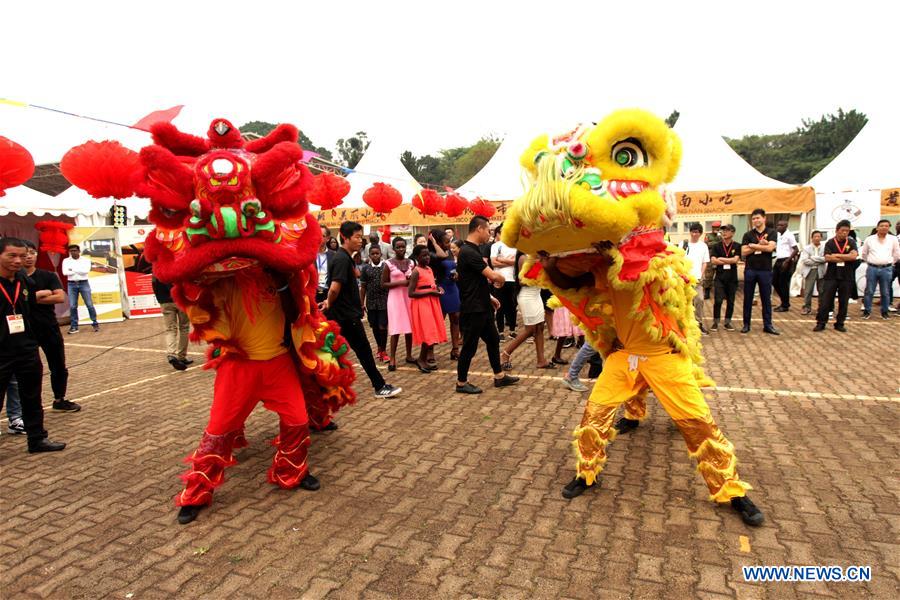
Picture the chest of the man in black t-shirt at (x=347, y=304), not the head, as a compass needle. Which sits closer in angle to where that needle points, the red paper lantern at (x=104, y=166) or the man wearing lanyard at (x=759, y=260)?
the man wearing lanyard

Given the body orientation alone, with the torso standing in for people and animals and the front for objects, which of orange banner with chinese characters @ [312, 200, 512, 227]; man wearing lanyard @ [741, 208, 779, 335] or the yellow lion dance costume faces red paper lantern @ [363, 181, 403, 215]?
the orange banner with chinese characters

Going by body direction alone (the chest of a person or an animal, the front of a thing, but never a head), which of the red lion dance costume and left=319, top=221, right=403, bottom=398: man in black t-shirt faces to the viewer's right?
the man in black t-shirt

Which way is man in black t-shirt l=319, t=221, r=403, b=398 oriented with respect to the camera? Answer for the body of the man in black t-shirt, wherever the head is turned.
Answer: to the viewer's right

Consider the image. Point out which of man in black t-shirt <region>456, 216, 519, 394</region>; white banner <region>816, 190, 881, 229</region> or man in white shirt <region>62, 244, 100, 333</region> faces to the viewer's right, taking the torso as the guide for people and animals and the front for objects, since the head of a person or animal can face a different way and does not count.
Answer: the man in black t-shirt

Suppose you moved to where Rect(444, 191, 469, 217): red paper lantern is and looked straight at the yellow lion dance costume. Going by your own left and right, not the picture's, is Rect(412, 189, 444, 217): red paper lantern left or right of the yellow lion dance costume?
right

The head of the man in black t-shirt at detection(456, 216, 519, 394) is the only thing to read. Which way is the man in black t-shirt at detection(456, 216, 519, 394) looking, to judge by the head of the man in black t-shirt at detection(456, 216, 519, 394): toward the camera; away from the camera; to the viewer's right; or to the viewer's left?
to the viewer's right

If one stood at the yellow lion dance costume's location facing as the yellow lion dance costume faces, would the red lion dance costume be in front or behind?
in front

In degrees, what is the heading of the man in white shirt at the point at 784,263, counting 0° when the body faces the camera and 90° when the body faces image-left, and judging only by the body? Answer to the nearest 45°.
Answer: approximately 45°

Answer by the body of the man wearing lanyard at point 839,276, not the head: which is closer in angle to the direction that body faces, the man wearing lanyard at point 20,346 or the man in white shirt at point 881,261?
the man wearing lanyard

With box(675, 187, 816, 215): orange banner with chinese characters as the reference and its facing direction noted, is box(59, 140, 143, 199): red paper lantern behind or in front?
in front

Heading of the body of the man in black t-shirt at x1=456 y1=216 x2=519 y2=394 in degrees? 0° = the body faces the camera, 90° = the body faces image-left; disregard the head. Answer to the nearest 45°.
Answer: approximately 270°
